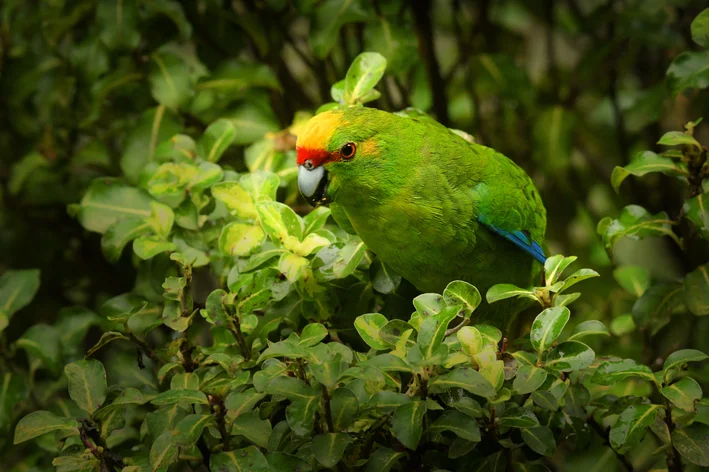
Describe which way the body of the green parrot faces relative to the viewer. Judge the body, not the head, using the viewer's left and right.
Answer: facing the viewer and to the left of the viewer
